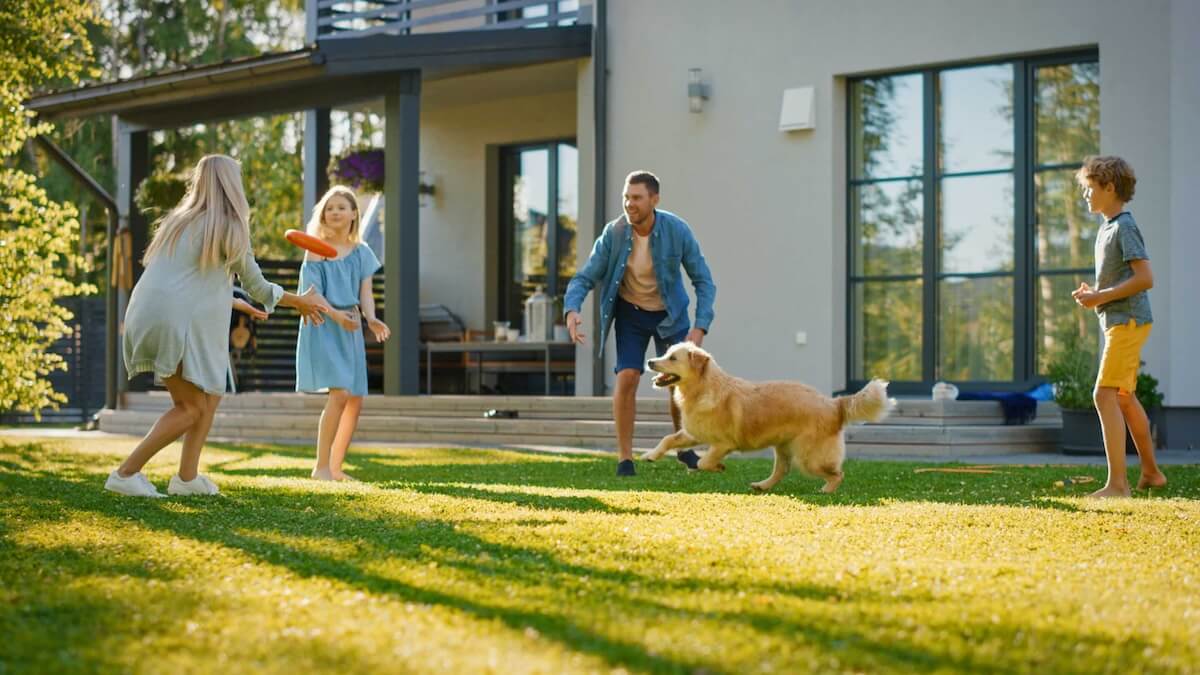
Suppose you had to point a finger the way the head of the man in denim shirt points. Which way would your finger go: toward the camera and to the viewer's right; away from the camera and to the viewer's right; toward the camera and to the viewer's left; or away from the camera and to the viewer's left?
toward the camera and to the viewer's left

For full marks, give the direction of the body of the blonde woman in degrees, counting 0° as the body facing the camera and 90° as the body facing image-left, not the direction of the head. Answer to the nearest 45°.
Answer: approximately 225°

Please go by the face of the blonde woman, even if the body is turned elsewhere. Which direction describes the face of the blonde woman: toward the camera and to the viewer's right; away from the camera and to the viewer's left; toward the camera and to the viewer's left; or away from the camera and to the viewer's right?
away from the camera and to the viewer's right

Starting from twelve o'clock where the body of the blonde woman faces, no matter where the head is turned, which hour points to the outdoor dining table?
The outdoor dining table is roughly at 11 o'clock from the blonde woman.

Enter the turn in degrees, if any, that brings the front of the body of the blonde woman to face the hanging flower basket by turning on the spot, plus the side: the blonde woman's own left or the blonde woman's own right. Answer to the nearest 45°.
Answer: approximately 45° to the blonde woman's own left

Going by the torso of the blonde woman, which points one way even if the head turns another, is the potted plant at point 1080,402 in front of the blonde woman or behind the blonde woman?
in front

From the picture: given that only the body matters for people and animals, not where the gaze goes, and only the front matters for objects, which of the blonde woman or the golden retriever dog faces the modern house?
the blonde woman

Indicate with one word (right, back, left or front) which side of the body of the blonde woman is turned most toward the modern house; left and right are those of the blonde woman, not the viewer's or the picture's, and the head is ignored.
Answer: front

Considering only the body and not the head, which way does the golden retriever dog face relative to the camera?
to the viewer's left

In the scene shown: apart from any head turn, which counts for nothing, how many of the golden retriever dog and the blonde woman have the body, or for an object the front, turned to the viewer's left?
1

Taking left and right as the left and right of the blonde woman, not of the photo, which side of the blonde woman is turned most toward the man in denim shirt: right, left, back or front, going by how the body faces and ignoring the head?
front

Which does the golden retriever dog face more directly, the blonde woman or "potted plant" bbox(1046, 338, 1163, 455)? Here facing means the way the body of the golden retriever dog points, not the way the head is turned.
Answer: the blonde woman

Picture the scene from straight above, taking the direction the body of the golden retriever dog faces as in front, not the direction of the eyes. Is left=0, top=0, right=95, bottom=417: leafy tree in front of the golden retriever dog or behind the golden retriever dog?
in front

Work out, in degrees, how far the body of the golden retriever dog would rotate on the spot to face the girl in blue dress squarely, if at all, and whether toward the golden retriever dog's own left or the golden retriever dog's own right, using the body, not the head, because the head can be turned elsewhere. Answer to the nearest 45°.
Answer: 0° — it already faces them
